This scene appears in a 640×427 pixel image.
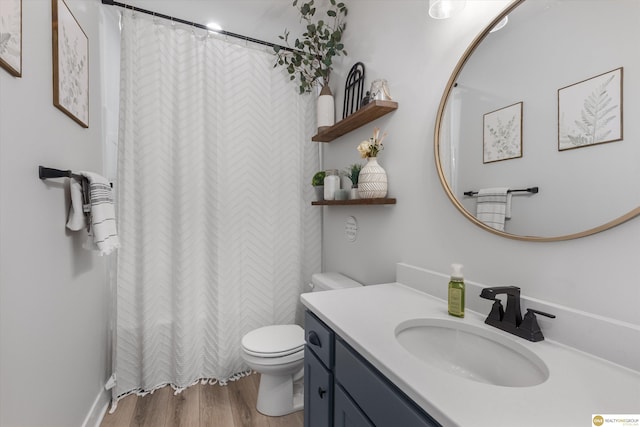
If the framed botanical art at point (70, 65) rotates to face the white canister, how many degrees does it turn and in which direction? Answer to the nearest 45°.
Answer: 0° — it already faces it

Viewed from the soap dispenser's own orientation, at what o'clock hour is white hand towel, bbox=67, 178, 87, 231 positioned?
The white hand towel is roughly at 3 o'clock from the soap dispenser.

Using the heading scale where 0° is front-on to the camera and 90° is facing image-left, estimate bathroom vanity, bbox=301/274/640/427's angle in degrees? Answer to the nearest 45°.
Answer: approximately 45°

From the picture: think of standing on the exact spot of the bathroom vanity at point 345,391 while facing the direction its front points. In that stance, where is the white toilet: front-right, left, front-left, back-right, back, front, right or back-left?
right

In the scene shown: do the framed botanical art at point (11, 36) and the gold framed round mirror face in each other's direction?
yes

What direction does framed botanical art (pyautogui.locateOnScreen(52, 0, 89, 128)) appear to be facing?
to the viewer's right

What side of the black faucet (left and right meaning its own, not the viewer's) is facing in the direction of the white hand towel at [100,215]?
front
